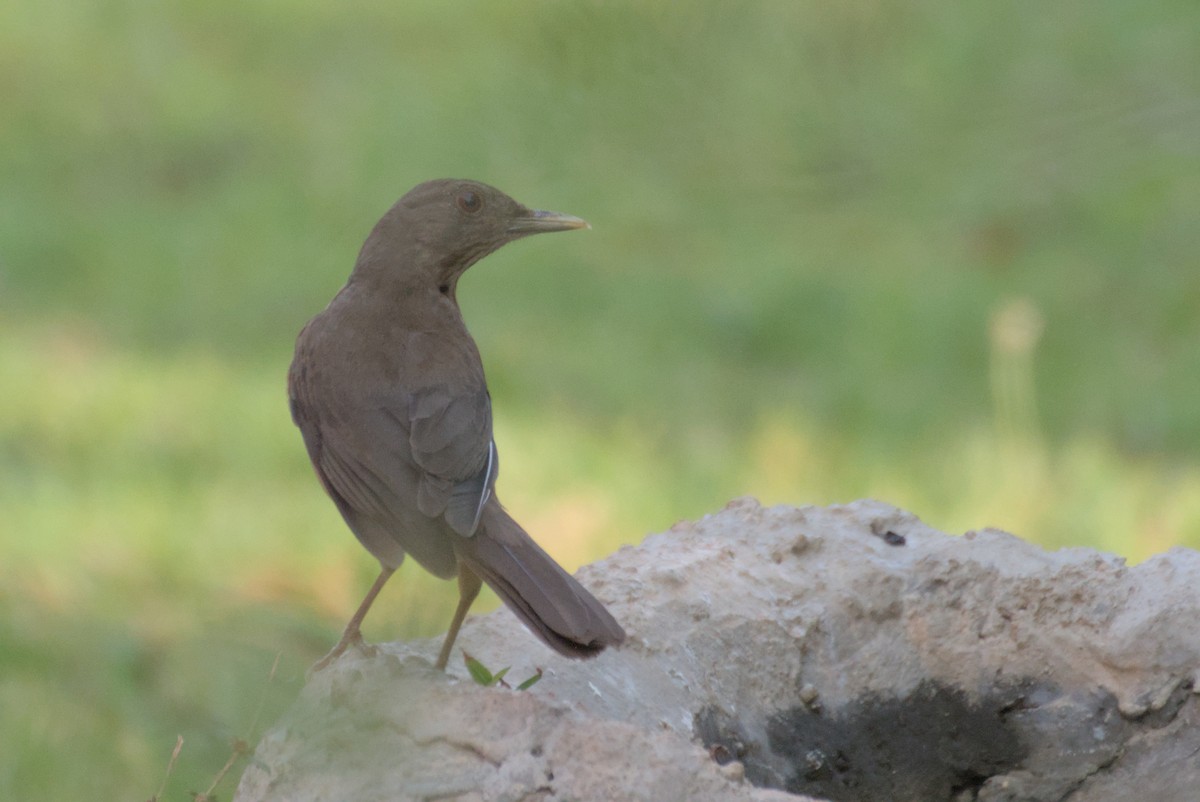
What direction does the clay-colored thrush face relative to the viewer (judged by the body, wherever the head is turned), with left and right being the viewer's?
facing away from the viewer and to the left of the viewer
